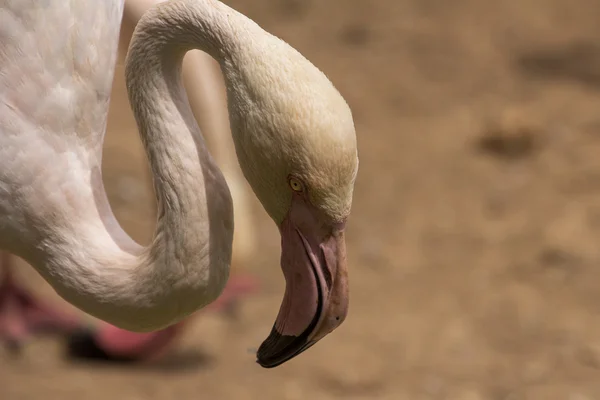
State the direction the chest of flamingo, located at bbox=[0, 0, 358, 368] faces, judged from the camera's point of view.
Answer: to the viewer's right
